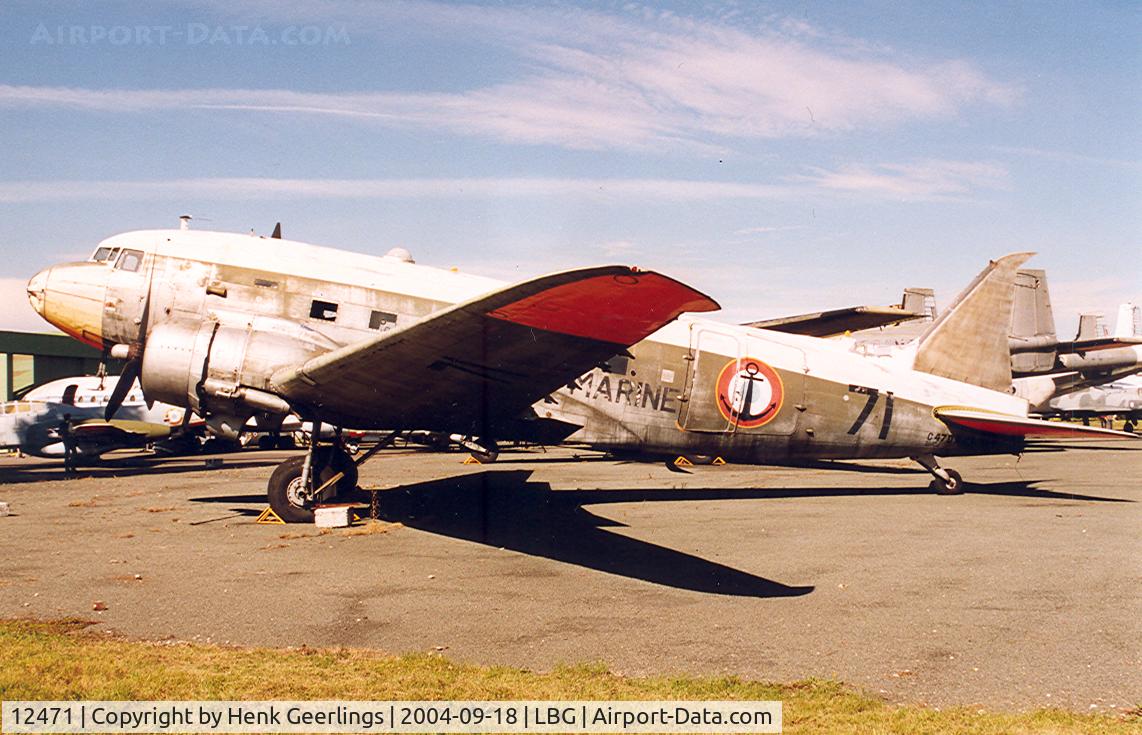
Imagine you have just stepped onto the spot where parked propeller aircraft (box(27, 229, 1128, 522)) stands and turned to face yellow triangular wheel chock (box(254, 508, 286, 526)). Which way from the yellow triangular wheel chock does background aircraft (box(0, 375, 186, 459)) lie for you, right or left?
right

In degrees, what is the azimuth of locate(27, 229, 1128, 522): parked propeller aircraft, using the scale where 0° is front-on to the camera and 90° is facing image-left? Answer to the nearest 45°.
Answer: approximately 90°

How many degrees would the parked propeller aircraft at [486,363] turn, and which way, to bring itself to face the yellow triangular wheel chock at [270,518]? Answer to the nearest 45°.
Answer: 0° — it already faces it

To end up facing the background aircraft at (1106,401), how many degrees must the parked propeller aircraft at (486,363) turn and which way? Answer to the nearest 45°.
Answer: approximately 135° to its right
